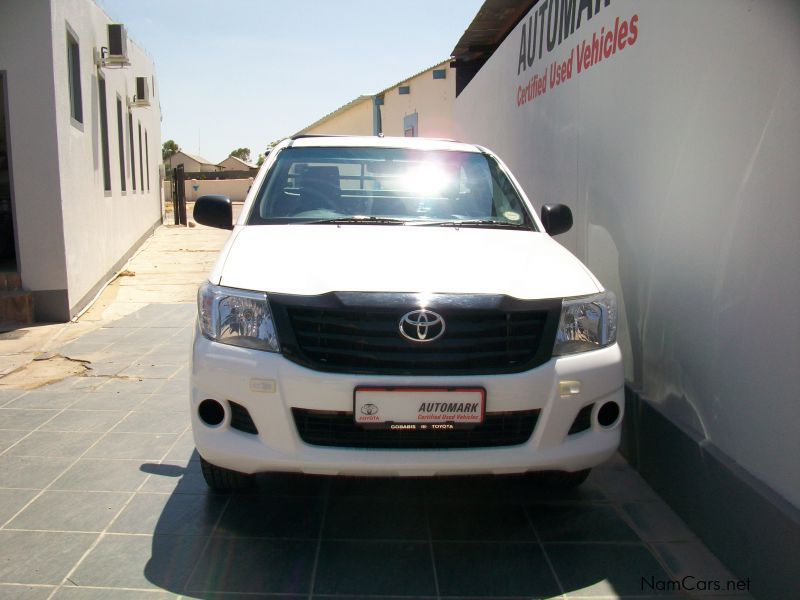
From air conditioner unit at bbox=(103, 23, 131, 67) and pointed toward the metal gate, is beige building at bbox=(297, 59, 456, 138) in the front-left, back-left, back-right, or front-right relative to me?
front-right

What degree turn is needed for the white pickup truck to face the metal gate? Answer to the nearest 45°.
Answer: approximately 180°

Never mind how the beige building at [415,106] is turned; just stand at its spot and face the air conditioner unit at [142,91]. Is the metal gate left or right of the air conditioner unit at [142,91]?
right

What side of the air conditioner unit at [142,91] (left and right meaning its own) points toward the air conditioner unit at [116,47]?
right

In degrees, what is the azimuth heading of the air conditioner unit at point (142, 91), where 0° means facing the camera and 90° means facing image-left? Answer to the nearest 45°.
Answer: approximately 270°

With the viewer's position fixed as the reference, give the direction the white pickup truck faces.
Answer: facing the viewer

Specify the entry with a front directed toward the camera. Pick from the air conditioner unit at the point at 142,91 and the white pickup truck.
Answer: the white pickup truck

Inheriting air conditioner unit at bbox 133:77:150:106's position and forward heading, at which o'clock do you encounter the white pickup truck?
The white pickup truck is roughly at 3 o'clock from the air conditioner unit.

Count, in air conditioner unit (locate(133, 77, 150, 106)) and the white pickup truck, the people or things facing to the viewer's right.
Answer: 1

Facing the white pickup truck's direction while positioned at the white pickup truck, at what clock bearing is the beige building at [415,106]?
The beige building is roughly at 6 o'clock from the white pickup truck.

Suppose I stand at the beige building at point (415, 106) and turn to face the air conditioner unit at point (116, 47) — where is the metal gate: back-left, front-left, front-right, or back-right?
front-right

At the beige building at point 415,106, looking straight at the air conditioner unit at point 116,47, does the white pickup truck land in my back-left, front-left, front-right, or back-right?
front-left

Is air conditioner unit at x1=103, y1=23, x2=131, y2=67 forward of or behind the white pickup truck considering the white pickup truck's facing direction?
behind

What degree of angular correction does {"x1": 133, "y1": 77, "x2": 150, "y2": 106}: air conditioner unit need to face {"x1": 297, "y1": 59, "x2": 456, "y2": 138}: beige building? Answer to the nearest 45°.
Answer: approximately 45° to its left

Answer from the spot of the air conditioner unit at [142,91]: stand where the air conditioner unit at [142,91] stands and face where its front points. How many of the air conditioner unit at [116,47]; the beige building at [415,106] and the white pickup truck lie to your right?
2

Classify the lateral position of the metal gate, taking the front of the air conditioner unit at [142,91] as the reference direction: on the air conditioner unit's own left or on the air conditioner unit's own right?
on the air conditioner unit's own left

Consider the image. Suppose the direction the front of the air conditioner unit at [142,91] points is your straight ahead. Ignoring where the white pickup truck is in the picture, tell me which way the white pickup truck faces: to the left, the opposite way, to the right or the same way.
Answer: to the right
